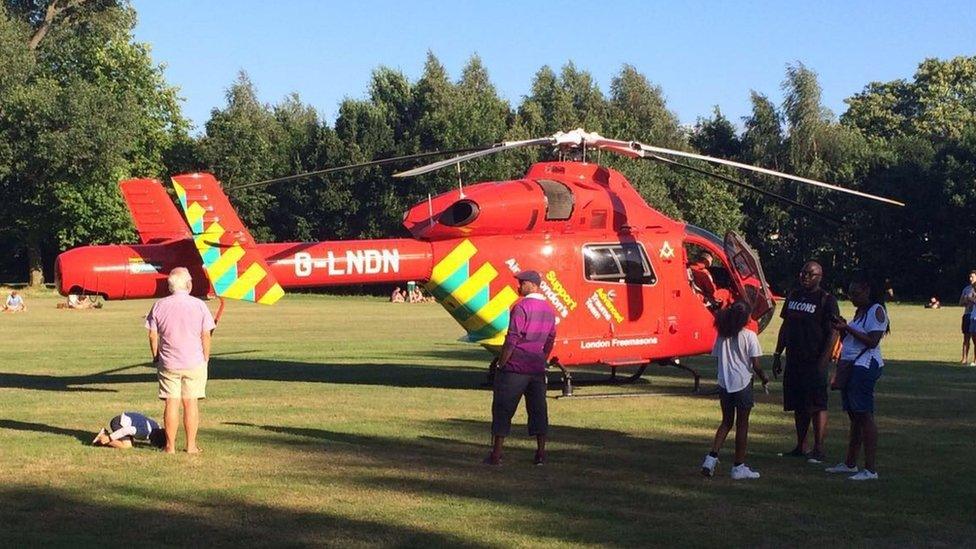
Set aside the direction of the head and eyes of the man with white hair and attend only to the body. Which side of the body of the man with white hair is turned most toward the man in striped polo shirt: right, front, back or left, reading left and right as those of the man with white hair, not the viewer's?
right

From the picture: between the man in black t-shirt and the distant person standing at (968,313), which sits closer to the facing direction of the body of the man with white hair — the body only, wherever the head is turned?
the distant person standing

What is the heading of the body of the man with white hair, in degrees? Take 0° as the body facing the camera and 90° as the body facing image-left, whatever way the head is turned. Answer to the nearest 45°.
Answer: approximately 180°

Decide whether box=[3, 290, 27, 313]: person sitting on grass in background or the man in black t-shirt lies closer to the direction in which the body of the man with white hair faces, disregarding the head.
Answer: the person sitting on grass in background

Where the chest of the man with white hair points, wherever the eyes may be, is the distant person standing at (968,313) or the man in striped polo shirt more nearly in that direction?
the distant person standing

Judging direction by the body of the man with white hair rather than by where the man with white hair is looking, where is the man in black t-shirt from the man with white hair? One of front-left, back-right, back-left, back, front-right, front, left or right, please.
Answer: right

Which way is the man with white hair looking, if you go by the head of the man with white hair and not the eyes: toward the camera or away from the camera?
away from the camera

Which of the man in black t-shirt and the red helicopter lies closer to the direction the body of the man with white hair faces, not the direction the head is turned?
the red helicopter

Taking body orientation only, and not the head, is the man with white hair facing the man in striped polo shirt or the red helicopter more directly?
the red helicopter

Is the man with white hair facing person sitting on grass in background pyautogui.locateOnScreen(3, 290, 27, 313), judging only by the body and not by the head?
yes

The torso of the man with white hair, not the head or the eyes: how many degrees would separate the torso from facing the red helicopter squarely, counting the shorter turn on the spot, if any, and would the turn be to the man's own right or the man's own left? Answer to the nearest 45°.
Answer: approximately 45° to the man's own right
